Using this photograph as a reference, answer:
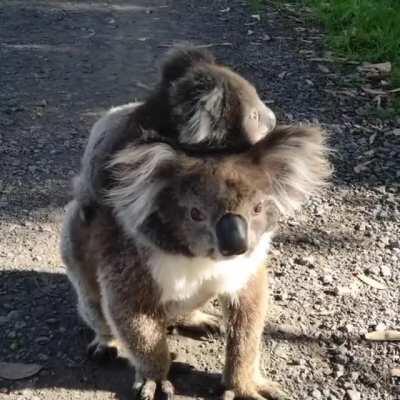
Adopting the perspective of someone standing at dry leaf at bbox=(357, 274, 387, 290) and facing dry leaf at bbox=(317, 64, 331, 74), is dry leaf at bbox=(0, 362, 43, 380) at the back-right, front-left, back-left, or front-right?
back-left

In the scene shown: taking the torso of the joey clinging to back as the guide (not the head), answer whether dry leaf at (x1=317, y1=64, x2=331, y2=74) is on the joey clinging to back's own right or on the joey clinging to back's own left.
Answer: on the joey clinging to back's own left

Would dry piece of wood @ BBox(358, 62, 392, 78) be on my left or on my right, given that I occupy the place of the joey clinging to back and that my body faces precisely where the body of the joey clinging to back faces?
on my left

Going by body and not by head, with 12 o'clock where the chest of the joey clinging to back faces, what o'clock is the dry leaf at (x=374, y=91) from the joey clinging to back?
The dry leaf is roughly at 10 o'clock from the joey clinging to back.

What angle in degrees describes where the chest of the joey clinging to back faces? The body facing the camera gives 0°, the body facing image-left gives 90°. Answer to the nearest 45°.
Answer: approximately 270°
